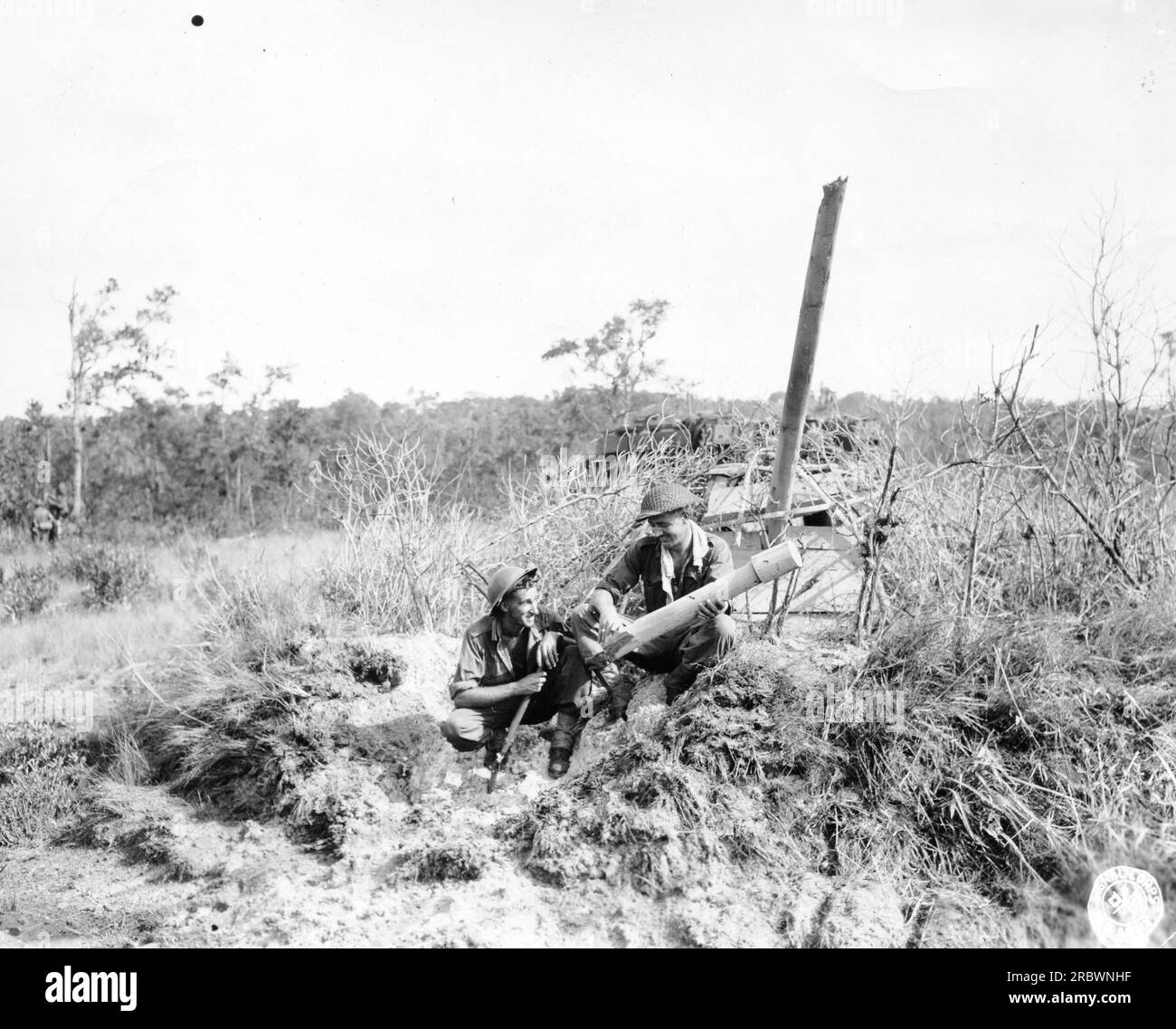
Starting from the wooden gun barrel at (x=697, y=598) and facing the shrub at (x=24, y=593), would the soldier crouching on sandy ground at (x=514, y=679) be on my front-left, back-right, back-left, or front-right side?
front-left

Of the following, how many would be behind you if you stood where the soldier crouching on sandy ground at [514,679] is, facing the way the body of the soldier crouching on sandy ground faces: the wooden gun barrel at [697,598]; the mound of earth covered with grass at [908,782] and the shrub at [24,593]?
1

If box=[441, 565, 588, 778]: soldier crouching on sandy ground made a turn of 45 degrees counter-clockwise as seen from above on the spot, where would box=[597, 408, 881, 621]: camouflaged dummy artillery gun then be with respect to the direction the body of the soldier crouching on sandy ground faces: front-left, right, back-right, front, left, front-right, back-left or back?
front-left

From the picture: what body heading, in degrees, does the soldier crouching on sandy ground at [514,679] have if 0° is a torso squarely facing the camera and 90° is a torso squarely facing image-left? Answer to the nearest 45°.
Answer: approximately 315°

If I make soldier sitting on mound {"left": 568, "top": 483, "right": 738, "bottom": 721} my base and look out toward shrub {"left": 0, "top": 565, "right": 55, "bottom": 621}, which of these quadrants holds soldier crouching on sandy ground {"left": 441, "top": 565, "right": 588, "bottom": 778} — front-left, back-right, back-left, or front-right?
front-left

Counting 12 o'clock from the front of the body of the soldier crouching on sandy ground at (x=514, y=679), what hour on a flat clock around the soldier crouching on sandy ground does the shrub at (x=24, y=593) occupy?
The shrub is roughly at 6 o'clock from the soldier crouching on sandy ground.

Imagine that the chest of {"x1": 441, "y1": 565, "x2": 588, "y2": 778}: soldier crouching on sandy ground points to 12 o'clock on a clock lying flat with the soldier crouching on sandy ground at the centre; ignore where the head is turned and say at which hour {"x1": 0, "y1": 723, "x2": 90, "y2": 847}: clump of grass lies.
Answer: The clump of grass is roughly at 3 o'clock from the soldier crouching on sandy ground.

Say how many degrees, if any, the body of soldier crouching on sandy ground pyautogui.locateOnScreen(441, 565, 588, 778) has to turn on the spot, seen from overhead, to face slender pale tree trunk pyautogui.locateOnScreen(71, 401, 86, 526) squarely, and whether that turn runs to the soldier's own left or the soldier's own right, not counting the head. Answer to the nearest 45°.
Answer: approximately 180°

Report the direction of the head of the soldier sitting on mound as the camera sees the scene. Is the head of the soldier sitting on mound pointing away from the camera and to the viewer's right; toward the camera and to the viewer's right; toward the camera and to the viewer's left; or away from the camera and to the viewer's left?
toward the camera and to the viewer's left

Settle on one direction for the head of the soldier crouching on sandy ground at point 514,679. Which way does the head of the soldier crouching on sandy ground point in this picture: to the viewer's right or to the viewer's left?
to the viewer's right

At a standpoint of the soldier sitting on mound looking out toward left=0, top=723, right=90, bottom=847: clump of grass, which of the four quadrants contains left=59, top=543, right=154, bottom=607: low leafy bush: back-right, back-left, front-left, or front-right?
front-right
